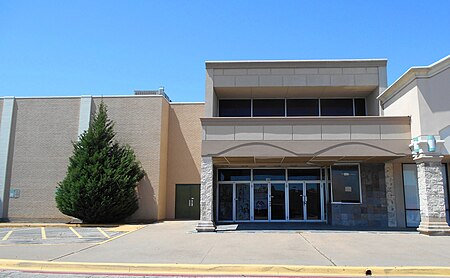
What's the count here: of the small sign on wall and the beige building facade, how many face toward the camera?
2

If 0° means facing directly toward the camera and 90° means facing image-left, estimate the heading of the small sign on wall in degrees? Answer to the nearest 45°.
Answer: approximately 0°

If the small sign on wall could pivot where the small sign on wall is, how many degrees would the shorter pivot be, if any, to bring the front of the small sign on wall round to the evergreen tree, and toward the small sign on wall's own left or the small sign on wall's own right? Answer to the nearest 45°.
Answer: approximately 45° to the small sign on wall's own left

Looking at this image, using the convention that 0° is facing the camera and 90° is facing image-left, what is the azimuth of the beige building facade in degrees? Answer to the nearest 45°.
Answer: approximately 0°
